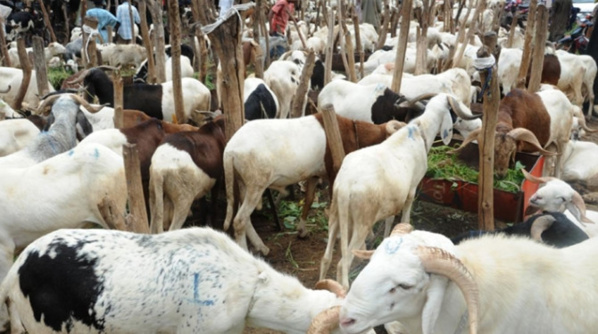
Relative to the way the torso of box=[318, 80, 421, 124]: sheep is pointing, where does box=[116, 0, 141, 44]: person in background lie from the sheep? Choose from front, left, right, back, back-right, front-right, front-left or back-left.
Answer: back-left

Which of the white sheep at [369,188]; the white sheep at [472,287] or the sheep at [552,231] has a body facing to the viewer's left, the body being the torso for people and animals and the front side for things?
the white sheep at [472,287]

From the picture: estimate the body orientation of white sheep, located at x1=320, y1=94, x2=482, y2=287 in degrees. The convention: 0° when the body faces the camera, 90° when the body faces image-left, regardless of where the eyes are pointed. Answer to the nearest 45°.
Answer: approximately 225°

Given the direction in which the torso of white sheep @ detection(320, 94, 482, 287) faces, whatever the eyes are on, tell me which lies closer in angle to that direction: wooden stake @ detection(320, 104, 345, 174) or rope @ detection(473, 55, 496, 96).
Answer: the rope

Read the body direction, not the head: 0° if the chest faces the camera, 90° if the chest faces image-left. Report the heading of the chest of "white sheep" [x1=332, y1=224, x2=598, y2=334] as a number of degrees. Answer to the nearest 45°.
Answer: approximately 90°

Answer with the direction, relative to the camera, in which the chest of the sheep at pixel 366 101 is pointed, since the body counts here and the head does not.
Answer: to the viewer's right

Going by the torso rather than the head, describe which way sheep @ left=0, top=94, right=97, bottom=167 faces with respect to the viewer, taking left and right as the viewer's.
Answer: facing away from the viewer and to the right of the viewer

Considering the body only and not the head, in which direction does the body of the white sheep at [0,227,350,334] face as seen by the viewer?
to the viewer's right

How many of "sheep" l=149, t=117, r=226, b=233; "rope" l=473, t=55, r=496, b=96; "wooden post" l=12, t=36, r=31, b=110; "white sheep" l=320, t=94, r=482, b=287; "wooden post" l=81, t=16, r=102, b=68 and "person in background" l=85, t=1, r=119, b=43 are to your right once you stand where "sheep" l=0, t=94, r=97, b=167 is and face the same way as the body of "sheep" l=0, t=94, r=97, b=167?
3

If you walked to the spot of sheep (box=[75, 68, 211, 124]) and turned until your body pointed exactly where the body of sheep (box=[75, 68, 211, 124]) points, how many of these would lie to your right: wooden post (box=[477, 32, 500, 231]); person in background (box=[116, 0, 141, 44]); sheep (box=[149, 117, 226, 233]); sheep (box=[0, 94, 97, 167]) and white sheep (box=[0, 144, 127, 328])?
1

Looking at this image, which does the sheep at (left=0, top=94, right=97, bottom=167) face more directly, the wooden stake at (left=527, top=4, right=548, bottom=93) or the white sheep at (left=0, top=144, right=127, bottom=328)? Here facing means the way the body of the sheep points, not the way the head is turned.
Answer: the wooden stake

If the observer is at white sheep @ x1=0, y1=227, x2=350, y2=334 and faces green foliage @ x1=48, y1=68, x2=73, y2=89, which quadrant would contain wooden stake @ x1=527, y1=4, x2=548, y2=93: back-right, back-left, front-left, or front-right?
front-right

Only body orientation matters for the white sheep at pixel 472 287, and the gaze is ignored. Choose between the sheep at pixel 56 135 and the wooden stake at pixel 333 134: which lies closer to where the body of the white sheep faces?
the sheep

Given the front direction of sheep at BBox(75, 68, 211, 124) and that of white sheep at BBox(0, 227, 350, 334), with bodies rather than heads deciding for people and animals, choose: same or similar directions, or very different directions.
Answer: very different directions

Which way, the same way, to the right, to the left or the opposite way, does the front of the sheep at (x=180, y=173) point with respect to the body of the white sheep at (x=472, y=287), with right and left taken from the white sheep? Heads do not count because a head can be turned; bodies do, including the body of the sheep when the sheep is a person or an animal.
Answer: to the right

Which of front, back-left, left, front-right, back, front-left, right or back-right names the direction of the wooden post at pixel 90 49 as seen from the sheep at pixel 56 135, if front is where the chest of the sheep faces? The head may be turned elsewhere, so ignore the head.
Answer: front-left

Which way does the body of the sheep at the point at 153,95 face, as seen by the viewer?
to the viewer's left

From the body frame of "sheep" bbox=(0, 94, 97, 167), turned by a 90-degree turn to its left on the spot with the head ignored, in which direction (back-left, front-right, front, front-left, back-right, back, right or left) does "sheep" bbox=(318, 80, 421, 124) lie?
back-right
